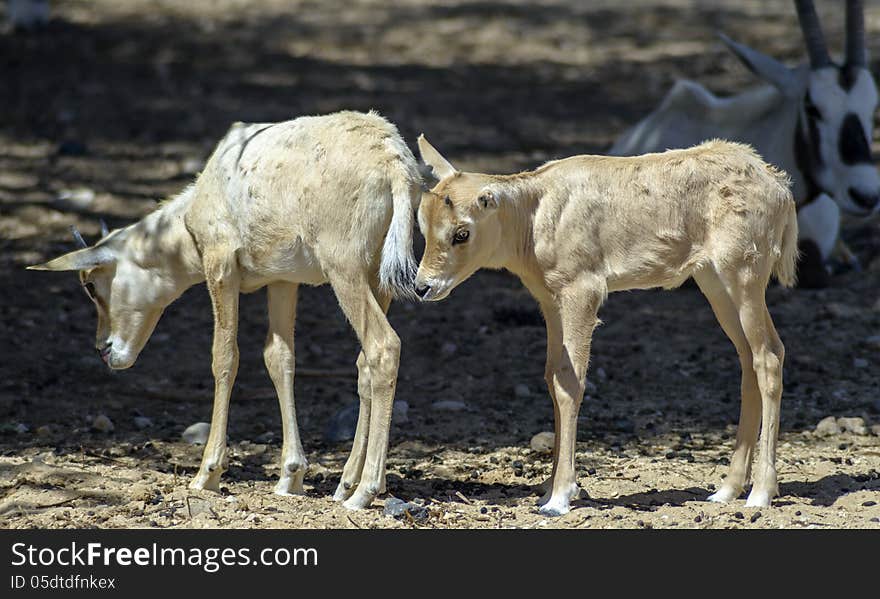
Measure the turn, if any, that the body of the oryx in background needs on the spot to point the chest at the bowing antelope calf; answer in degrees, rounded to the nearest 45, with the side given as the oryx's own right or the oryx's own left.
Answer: approximately 90° to the oryx's own right

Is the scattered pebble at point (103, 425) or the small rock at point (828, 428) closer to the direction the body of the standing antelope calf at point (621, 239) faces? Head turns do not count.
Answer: the scattered pebble

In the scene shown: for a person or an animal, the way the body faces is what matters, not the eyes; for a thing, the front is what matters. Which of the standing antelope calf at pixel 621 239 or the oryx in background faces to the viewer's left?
the standing antelope calf

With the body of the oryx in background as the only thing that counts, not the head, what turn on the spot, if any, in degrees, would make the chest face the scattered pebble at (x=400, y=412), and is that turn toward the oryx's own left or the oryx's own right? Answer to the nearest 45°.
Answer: approximately 90° to the oryx's own right

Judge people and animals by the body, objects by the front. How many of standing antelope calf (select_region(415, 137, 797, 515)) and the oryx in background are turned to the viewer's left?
1

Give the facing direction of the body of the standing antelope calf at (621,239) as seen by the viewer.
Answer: to the viewer's left

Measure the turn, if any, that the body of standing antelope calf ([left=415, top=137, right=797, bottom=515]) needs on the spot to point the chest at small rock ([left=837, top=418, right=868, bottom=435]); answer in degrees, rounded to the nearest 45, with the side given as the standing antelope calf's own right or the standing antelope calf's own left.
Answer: approximately 135° to the standing antelope calf's own right

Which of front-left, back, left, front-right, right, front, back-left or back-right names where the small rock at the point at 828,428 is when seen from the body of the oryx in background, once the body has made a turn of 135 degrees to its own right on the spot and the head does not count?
left

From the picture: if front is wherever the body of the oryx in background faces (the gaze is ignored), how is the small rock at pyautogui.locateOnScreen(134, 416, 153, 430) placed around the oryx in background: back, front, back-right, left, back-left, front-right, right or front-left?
right

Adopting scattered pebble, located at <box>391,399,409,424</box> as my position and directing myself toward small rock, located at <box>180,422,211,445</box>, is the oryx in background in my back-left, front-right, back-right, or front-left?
back-right

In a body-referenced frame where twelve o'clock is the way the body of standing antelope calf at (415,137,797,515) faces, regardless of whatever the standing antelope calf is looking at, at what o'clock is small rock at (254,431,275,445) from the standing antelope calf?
The small rock is roughly at 1 o'clock from the standing antelope calf.

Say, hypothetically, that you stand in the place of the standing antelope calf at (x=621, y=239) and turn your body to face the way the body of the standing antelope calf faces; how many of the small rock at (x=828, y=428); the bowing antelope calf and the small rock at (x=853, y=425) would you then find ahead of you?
1

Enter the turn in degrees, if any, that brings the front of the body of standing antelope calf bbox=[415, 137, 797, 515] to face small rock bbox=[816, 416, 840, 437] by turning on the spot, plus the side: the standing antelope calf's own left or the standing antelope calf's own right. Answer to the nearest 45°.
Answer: approximately 135° to the standing antelope calf's own right
